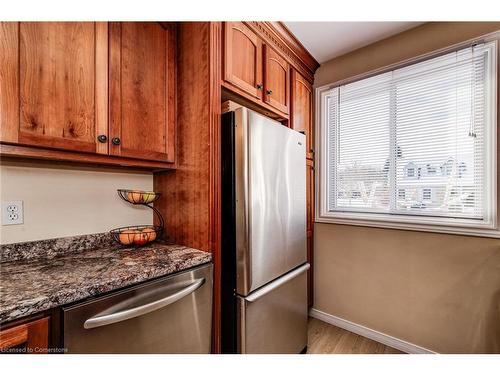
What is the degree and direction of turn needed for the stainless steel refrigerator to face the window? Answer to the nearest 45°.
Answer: approximately 90° to its left

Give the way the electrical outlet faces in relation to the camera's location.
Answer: facing the viewer

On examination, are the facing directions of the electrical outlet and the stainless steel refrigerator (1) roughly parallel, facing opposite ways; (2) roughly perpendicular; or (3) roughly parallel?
roughly parallel

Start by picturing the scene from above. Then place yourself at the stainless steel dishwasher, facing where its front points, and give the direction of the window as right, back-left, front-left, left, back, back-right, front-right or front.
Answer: front-left

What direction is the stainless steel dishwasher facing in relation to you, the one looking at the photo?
facing the viewer and to the right of the viewer

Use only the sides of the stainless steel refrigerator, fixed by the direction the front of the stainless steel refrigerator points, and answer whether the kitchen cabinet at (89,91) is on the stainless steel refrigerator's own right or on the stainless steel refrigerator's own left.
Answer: on the stainless steel refrigerator's own right

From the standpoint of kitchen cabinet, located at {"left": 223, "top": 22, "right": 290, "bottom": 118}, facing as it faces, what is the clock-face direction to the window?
The window is roughly at 10 o'clock from the kitchen cabinet.

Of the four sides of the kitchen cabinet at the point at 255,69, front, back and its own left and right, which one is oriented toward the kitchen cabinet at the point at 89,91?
right

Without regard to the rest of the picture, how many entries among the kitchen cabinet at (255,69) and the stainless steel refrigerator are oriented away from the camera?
0
